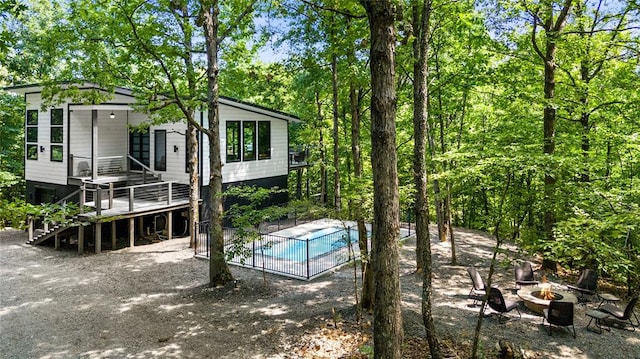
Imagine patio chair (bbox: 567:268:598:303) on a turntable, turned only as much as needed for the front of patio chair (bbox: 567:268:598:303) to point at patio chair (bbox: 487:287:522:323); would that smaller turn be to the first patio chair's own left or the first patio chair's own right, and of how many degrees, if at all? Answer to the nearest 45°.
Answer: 0° — it already faces it

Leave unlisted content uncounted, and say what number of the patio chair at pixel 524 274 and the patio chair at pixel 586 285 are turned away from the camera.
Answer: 0

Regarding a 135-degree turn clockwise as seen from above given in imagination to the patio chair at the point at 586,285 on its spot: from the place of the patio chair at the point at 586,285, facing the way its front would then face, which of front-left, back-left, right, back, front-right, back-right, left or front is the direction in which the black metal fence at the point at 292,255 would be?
left

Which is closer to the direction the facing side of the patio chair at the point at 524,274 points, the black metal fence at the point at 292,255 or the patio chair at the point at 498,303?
the patio chair

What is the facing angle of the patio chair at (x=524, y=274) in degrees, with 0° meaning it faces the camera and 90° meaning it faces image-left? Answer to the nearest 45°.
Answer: approximately 315°

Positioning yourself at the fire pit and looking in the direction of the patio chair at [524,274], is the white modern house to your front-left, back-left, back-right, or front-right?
front-left

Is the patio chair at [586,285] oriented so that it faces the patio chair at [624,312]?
no

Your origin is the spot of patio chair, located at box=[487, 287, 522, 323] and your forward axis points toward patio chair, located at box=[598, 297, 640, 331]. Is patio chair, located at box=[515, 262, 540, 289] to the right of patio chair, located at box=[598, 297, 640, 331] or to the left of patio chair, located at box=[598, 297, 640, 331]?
left

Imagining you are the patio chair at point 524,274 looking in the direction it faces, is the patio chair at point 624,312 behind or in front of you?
in front

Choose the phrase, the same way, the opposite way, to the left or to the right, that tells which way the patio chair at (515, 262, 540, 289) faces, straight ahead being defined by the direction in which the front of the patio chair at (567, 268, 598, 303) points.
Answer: to the left

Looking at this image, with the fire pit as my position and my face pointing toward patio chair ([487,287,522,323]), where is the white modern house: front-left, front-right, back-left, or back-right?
front-right

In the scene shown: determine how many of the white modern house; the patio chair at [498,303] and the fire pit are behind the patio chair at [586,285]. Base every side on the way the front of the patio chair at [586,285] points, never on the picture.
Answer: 0

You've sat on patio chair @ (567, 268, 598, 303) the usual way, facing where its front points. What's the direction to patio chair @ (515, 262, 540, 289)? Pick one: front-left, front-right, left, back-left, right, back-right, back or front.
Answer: front-right

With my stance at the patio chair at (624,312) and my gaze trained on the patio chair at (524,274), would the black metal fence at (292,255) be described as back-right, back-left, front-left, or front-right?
front-left

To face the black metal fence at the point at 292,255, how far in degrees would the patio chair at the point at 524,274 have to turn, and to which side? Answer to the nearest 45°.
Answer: approximately 135° to its right

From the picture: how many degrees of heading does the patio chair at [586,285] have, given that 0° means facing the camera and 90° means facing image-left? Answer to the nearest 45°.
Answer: approximately 45°

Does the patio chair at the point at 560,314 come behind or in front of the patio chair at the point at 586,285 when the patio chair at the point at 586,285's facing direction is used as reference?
in front

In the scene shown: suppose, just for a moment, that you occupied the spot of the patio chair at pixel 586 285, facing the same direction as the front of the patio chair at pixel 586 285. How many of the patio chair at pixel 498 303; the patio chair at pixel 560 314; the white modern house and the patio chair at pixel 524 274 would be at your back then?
0

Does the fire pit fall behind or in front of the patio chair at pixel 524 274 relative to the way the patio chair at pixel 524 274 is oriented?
in front
